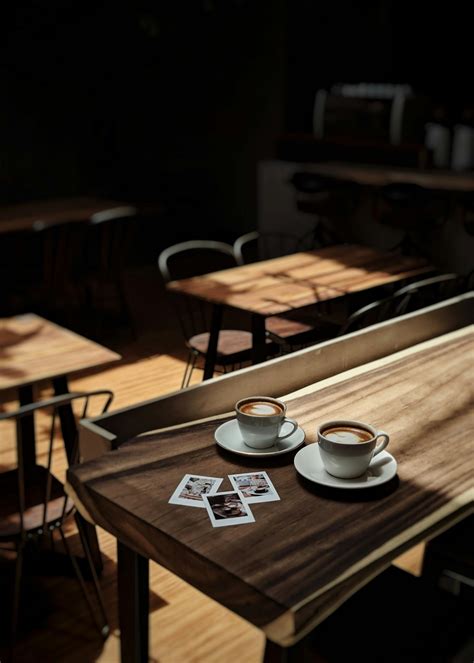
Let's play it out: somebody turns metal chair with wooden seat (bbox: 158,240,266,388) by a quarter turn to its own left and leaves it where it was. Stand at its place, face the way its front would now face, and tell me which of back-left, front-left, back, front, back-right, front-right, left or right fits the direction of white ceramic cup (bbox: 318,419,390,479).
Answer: back-right

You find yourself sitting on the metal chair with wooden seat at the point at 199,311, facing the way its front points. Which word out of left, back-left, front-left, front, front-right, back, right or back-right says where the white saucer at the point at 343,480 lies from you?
front-right

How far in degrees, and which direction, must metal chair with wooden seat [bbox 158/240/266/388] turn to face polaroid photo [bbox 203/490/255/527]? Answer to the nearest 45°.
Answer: approximately 45° to its right

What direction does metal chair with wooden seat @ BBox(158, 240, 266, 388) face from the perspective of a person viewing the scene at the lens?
facing the viewer and to the right of the viewer

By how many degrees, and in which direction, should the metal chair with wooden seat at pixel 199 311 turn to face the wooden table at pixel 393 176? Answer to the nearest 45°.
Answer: approximately 90° to its left

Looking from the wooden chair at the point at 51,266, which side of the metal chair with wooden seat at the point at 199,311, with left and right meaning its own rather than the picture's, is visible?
back

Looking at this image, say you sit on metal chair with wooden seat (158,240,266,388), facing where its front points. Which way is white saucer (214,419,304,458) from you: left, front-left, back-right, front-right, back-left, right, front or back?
front-right

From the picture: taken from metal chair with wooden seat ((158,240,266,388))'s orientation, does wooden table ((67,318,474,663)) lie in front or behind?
in front

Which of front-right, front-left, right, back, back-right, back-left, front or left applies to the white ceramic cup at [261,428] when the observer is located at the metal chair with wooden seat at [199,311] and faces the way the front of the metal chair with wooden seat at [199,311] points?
front-right

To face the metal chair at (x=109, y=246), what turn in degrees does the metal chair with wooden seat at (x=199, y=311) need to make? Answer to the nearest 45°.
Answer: approximately 180°

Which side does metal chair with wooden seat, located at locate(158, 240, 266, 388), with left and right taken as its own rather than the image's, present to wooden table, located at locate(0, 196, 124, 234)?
back

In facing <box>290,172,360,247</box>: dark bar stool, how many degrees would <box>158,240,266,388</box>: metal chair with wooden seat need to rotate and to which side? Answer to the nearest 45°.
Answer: approximately 90° to its left

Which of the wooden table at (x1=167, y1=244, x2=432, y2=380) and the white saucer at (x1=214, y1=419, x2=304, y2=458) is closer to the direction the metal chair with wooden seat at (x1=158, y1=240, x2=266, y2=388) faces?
the wooden table
